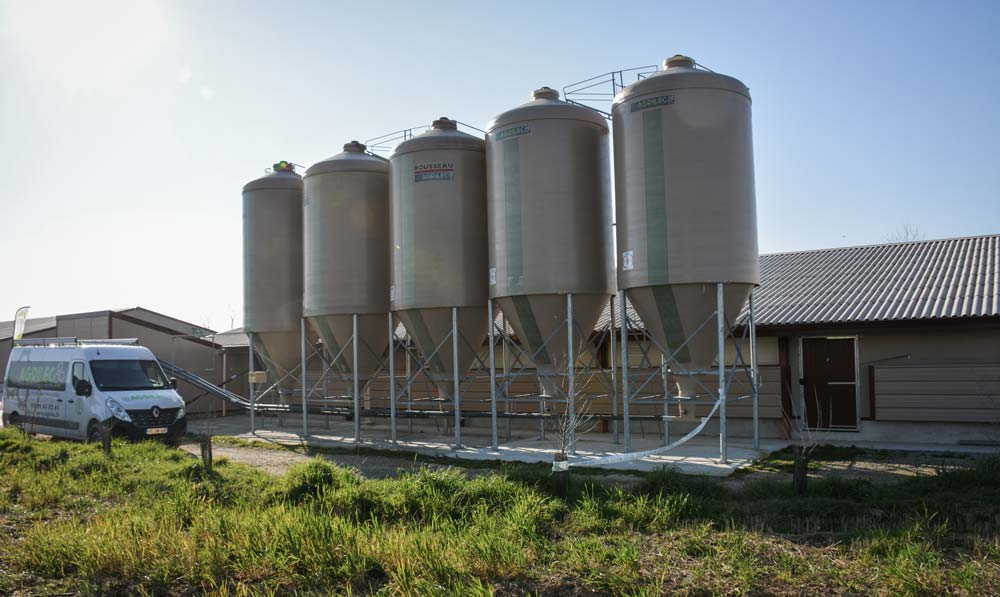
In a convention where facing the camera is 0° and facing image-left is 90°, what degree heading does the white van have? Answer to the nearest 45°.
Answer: approximately 315°

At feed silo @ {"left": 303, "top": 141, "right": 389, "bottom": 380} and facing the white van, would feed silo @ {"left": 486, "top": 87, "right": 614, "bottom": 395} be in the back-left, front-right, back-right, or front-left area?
back-left

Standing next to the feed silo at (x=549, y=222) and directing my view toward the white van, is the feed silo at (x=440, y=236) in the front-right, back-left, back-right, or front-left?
front-right

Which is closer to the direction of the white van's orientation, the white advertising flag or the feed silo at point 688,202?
the feed silo

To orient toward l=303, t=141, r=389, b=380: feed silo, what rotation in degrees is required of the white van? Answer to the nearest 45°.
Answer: approximately 45° to its left

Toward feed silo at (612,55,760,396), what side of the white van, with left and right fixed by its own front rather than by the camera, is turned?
front

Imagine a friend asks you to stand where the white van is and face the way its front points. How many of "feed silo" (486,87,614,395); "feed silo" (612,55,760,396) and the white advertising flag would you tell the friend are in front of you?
2

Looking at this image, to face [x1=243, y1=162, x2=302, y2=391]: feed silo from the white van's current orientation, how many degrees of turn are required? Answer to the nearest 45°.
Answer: approximately 90° to its left

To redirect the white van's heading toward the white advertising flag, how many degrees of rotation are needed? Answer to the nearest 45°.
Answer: approximately 135° to its left

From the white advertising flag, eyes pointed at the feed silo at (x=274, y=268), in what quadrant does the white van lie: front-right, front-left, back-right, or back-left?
front-right
